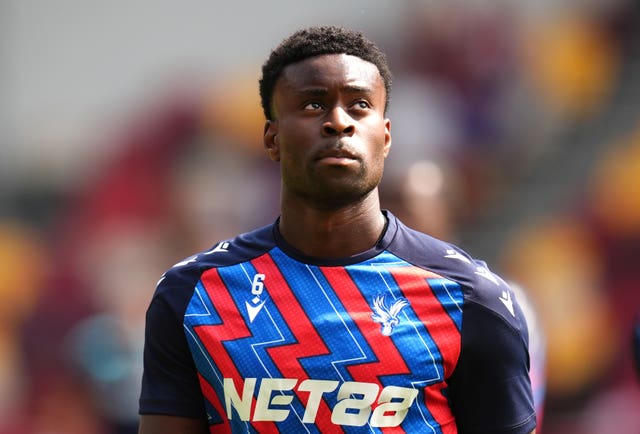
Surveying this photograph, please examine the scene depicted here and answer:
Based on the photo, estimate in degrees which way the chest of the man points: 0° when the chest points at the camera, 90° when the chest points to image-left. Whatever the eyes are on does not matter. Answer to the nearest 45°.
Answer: approximately 0°
